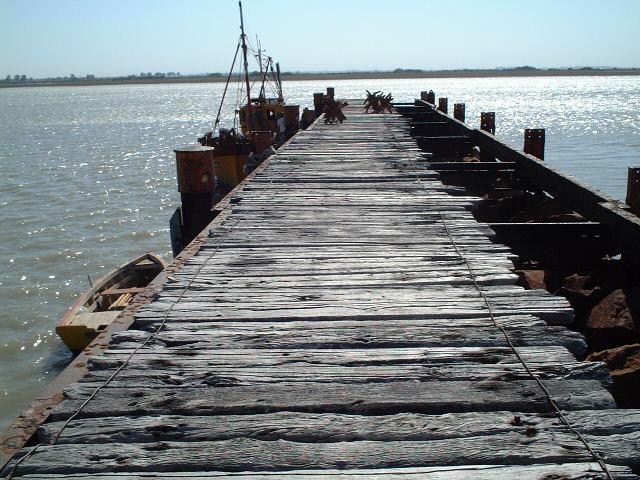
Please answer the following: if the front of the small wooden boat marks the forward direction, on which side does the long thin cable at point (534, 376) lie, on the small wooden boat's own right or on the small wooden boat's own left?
on the small wooden boat's own right

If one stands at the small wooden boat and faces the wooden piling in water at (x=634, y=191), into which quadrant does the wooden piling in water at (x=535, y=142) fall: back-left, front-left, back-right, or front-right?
front-left

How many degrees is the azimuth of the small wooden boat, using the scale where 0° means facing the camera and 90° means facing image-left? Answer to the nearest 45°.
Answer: approximately 225°

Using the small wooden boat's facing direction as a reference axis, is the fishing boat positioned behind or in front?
in front

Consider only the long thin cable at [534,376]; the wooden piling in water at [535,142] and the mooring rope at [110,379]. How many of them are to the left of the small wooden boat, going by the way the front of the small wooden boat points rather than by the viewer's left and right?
0

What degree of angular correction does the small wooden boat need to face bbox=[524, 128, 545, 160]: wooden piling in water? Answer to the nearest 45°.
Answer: approximately 45° to its right

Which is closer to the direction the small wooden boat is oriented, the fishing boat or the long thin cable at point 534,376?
the fishing boat

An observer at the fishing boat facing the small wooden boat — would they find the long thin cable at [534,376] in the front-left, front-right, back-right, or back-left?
front-left

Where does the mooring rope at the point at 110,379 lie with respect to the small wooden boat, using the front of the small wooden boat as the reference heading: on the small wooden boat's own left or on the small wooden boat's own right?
on the small wooden boat's own right

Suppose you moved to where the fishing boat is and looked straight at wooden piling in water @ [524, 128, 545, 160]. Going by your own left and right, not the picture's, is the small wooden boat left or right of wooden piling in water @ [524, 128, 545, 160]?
right

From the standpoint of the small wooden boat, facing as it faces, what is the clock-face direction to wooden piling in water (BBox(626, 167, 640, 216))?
The wooden piling in water is roughly at 3 o'clock from the small wooden boat.

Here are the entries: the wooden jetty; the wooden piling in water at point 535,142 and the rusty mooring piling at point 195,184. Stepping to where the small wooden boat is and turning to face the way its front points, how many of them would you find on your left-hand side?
0
